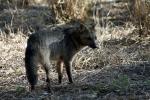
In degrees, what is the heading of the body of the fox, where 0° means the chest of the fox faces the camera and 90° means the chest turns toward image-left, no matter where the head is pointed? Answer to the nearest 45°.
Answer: approximately 225°
